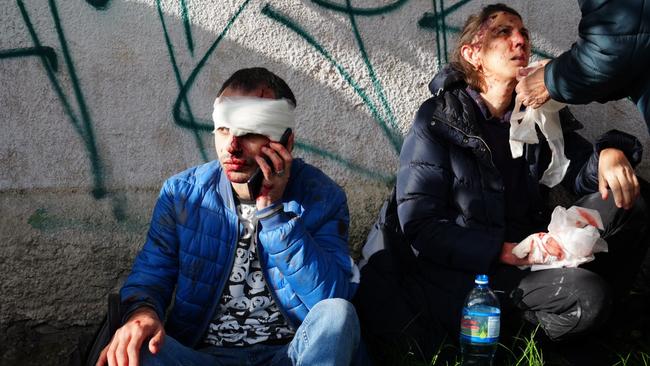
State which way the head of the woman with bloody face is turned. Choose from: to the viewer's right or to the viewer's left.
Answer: to the viewer's right

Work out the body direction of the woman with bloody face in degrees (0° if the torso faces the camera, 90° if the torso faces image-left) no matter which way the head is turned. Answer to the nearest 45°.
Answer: approximately 315°
